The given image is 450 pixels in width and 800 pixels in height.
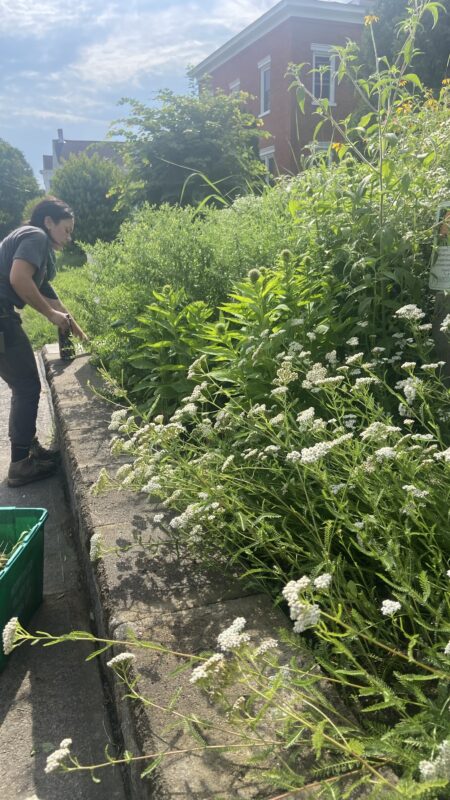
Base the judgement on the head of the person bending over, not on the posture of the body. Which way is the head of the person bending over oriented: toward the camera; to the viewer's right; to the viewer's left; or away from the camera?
to the viewer's right

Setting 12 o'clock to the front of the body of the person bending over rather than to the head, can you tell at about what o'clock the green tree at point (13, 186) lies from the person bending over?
The green tree is roughly at 9 o'clock from the person bending over.

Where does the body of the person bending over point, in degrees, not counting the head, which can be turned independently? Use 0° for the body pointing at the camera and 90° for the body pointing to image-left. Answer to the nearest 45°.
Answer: approximately 270°

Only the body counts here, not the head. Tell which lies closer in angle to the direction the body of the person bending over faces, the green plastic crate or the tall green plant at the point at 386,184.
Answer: the tall green plant

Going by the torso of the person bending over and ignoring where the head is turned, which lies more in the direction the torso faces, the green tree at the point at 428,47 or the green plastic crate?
the green tree

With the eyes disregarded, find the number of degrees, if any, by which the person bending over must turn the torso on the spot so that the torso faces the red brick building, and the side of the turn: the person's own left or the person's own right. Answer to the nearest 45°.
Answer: approximately 45° to the person's own left

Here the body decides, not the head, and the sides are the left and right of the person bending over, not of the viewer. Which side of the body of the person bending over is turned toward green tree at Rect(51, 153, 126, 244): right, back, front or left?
left

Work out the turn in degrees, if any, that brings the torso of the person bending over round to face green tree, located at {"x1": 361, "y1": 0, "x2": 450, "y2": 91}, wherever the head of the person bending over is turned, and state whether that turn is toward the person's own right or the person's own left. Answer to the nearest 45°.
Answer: approximately 45° to the person's own left
